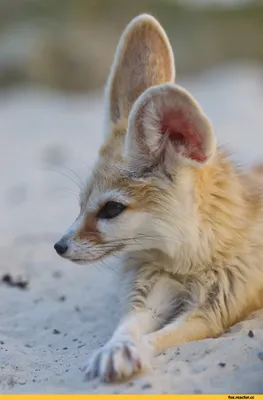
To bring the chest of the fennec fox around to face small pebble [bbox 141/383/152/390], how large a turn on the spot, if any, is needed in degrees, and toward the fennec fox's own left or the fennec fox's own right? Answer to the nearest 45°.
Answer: approximately 45° to the fennec fox's own left

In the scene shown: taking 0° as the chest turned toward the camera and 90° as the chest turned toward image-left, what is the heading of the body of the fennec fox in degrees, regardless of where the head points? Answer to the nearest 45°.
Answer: approximately 45°
